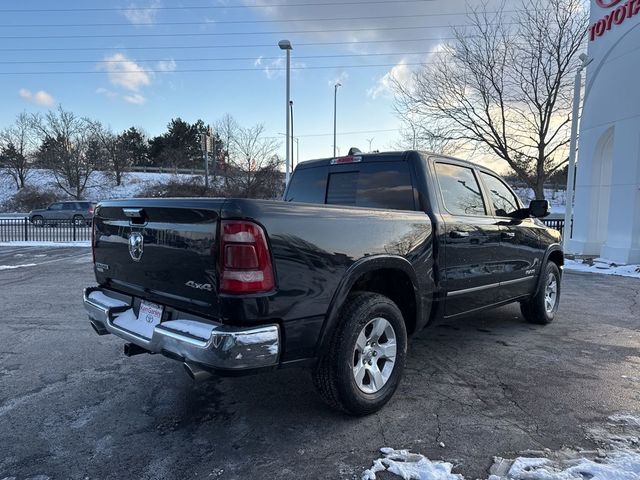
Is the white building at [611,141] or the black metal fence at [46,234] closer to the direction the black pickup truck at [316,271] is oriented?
the white building

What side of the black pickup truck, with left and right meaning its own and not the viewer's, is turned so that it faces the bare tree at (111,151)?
left

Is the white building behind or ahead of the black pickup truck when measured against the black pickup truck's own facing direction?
ahead

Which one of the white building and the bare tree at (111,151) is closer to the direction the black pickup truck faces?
the white building

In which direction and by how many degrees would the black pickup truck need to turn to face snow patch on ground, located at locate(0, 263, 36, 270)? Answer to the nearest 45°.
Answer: approximately 90° to its left

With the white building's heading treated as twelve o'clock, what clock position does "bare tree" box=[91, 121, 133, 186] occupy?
The bare tree is roughly at 2 o'clock from the white building.

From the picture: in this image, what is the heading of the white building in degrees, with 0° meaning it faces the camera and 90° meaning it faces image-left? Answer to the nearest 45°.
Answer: approximately 45°

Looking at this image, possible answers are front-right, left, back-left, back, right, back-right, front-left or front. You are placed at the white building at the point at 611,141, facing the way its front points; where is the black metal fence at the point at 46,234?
front-right

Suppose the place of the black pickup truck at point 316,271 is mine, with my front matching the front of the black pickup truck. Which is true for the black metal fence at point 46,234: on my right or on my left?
on my left

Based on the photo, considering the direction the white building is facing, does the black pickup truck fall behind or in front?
in front

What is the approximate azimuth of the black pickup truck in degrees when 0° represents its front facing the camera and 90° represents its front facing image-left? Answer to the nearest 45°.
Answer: approximately 225°

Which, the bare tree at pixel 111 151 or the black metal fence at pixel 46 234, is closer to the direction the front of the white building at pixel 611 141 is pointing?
the black metal fence

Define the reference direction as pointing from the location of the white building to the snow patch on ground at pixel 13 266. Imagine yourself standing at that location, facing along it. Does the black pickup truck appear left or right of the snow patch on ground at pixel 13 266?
left
